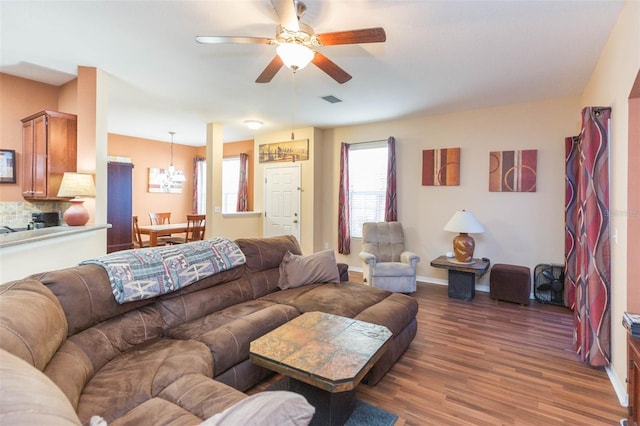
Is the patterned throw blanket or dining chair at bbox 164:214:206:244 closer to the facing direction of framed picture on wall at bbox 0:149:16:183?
the patterned throw blanket

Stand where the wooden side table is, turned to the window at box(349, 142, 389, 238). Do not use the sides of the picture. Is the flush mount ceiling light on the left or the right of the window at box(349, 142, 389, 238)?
left

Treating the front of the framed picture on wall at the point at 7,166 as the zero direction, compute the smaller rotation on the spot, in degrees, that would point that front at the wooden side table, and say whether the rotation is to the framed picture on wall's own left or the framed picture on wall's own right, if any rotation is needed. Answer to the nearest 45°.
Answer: approximately 45° to the framed picture on wall's own left

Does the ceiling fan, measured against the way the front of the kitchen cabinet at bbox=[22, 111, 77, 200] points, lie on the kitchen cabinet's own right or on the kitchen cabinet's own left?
on the kitchen cabinet's own left

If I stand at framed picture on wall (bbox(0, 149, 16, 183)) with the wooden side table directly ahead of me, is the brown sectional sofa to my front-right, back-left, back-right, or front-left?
front-right

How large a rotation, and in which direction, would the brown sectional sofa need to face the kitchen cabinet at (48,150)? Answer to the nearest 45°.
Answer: approximately 180°

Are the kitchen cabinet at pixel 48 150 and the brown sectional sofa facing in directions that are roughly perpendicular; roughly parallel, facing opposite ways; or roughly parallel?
roughly perpendicular
